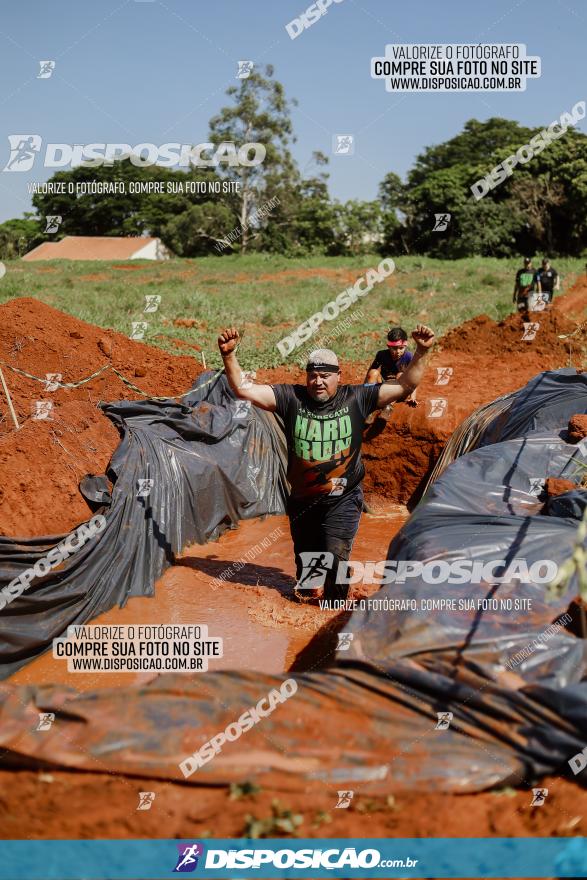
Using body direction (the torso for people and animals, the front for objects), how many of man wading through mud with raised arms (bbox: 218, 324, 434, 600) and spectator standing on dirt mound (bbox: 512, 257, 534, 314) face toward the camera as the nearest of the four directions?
2

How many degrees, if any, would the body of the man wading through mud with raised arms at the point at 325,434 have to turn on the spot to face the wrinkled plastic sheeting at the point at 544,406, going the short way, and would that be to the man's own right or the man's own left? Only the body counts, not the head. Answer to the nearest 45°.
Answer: approximately 135° to the man's own left

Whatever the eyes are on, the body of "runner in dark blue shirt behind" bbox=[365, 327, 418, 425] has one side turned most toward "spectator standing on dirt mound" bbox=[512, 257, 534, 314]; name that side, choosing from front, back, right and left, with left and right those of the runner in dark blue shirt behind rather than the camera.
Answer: back

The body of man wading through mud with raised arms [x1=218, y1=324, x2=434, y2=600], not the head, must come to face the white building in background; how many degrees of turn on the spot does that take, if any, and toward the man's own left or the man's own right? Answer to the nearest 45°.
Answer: approximately 180°

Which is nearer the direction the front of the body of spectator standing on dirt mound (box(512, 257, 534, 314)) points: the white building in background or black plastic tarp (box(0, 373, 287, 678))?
the black plastic tarp

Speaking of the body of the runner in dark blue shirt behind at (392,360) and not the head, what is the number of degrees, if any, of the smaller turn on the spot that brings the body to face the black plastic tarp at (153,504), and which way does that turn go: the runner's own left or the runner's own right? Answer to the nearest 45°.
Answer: approximately 45° to the runner's own right

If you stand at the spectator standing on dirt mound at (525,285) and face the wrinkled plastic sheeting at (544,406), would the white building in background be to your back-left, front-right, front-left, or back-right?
back-right

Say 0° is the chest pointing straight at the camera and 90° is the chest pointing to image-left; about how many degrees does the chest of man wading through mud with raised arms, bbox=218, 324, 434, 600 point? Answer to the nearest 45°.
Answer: approximately 0°

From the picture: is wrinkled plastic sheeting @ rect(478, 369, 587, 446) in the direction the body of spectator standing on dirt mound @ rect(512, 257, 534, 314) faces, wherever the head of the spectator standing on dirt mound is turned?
yes

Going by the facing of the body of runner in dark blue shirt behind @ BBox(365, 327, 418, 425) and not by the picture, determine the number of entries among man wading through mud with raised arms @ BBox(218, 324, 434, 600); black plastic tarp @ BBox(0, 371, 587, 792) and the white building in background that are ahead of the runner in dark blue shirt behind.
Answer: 2
